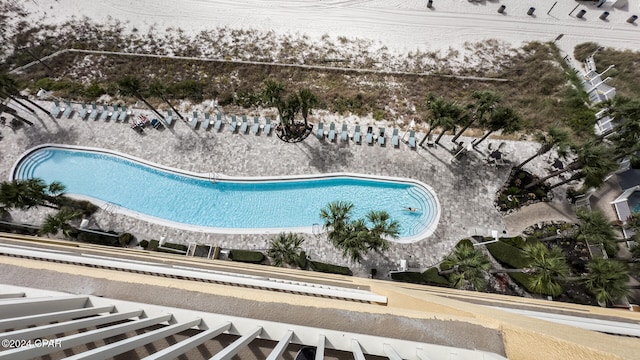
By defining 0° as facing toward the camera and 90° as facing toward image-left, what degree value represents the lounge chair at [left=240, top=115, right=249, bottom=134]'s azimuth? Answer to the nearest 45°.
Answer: approximately 0°

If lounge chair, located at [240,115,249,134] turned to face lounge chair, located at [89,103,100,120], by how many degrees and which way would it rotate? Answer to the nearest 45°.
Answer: approximately 90° to its right

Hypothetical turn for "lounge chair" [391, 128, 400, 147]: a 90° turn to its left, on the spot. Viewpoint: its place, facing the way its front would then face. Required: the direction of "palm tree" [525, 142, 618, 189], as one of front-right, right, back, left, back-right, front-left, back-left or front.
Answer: front

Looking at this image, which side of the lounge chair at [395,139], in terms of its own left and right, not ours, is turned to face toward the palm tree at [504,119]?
left

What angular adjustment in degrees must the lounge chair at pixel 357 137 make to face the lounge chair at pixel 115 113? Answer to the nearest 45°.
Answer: approximately 90° to its right

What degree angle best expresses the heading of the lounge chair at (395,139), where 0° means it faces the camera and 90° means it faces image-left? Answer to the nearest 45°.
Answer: approximately 0°

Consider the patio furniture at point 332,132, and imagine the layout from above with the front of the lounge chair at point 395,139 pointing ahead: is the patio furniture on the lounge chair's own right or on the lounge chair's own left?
on the lounge chair's own right

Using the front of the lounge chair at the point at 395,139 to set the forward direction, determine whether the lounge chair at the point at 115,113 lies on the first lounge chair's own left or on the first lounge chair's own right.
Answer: on the first lounge chair's own right

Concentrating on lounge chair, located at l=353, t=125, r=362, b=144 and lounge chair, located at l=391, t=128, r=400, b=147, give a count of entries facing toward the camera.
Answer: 2

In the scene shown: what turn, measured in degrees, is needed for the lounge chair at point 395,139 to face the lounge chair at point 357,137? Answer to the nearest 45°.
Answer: approximately 90° to its right

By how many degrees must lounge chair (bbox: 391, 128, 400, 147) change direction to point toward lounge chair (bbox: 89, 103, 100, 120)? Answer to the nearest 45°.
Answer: approximately 90° to its right
